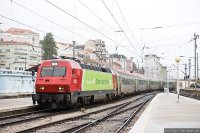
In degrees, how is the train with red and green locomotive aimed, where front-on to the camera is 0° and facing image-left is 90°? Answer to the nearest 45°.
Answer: approximately 45°
